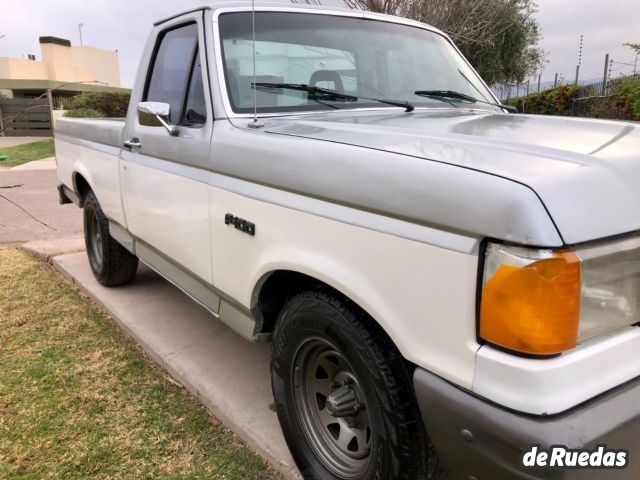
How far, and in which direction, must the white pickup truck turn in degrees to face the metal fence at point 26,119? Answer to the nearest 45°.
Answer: approximately 180°

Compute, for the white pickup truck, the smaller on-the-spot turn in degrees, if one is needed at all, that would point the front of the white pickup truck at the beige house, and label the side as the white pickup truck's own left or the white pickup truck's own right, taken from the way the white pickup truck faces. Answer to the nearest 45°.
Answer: approximately 180°

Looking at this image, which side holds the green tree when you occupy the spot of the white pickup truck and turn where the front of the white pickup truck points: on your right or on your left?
on your left

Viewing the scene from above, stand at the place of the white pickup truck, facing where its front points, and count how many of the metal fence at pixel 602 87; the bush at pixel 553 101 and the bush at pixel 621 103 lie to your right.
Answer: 0

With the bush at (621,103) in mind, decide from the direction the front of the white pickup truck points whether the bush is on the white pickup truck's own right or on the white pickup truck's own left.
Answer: on the white pickup truck's own left

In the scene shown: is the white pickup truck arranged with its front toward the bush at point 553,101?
no

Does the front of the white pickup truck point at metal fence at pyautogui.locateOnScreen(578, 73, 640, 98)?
no

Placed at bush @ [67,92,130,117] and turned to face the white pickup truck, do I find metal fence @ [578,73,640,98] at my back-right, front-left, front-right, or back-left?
front-left

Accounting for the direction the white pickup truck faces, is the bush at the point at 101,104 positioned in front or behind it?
behind

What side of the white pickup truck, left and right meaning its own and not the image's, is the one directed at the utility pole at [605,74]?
left

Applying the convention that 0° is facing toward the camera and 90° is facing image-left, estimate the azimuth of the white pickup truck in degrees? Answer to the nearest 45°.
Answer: approximately 315°
